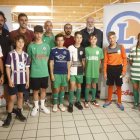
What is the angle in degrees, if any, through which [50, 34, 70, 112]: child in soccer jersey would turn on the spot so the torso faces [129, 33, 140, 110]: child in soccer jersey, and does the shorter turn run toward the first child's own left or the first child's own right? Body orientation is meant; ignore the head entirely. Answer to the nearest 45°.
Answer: approximately 90° to the first child's own left

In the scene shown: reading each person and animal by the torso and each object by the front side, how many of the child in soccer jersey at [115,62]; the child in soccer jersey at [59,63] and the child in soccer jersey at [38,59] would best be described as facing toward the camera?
3

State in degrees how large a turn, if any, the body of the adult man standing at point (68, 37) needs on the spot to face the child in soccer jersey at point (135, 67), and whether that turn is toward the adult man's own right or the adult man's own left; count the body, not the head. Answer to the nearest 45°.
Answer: approximately 90° to the adult man's own left

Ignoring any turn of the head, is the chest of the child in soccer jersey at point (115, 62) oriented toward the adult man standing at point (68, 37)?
no

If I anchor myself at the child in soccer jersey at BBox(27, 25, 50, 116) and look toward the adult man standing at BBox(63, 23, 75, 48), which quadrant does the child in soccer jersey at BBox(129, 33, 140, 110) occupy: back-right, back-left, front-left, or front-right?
front-right

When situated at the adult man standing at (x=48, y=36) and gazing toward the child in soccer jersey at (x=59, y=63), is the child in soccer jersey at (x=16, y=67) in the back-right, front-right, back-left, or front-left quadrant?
front-right

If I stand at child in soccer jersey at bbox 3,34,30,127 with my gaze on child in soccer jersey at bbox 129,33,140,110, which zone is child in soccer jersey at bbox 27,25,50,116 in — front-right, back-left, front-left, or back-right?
front-left

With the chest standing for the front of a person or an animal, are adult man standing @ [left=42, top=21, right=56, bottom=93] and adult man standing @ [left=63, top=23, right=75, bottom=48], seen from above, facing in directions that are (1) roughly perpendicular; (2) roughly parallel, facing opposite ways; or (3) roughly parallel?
roughly parallel

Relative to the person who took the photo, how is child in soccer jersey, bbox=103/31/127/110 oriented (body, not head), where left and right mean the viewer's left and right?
facing the viewer

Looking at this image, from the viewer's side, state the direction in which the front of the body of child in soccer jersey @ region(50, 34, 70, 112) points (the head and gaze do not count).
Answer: toward the camera

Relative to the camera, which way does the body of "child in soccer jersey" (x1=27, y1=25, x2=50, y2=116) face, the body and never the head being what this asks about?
toward the camera

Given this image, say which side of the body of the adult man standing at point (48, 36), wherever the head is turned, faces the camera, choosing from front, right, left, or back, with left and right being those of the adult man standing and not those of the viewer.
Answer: front

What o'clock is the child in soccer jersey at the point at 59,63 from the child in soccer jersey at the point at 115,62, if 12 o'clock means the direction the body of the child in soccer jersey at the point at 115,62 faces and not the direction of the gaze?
the child in soccer jersey at the point at 59,63 is roughly at 2 o'clock from the child in soccer jersey at the point at 115,62.

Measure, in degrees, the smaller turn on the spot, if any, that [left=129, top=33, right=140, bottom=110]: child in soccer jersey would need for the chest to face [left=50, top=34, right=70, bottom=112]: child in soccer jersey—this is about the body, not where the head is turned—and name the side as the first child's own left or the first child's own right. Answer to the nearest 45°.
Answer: approximately 45° to the first child's own right

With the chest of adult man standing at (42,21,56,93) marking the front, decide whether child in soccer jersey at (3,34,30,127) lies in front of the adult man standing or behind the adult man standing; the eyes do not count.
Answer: in front

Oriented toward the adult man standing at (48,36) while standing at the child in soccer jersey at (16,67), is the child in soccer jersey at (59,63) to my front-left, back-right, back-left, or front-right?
front-right

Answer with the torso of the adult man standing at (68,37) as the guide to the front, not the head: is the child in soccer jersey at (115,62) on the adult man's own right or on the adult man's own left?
on the adult man's own left

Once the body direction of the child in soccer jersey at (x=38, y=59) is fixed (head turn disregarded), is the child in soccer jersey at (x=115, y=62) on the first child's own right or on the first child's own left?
on the first child's own left

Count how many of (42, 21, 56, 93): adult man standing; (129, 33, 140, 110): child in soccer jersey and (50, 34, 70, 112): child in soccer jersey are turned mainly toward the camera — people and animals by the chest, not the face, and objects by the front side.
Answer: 3
